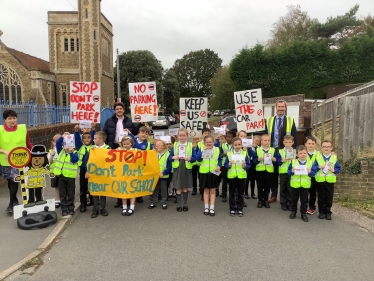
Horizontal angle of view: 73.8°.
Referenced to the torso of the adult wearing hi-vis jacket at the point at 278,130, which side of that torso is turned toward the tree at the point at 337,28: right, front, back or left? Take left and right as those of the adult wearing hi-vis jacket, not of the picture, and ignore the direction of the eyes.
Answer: back

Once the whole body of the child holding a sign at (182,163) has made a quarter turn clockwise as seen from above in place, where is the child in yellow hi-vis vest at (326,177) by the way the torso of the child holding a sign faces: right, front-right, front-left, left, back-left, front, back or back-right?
back

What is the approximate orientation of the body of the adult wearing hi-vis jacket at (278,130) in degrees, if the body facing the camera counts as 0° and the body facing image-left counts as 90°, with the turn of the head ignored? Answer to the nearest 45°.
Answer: approximately 0°

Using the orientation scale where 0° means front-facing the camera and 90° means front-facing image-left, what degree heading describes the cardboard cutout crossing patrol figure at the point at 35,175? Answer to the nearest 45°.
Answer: approximately 0°

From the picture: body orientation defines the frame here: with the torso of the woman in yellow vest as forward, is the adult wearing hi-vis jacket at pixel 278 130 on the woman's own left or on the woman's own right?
on the woman's own left

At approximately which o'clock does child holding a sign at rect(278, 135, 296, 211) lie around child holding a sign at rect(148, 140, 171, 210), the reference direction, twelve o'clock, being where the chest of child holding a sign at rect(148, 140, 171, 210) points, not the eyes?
child holding a sign at rect(278, 135, 296, 211) is roughly at 8 o'clock from child holding a sign at rect(148, 140, 171, 210).

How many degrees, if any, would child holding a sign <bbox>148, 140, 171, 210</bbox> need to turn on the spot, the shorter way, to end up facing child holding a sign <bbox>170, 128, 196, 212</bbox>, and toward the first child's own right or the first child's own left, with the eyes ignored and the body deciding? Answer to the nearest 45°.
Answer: approximately 90° to the first child's own left

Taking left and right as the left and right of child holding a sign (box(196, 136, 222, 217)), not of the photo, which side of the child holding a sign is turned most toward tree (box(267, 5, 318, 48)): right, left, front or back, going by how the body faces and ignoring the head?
back

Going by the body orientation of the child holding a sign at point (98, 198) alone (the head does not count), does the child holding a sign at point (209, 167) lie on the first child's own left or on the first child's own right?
on the first child's own left

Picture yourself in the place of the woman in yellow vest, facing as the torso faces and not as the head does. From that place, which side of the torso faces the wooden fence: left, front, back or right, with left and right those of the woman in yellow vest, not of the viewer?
left

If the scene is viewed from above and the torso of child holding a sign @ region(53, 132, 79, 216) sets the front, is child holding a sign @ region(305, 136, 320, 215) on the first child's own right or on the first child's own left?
on the first child's own left
